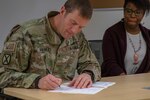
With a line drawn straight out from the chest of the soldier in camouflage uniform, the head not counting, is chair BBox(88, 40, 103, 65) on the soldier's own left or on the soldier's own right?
on the soldier's own left

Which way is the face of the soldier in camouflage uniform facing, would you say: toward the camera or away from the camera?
toward the camera

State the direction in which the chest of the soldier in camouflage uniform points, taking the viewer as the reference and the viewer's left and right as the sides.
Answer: facing the viewer and to the right of the viewer

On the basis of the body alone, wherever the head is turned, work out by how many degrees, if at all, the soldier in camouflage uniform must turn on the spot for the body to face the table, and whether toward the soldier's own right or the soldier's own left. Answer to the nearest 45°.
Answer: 0° — they already face it
